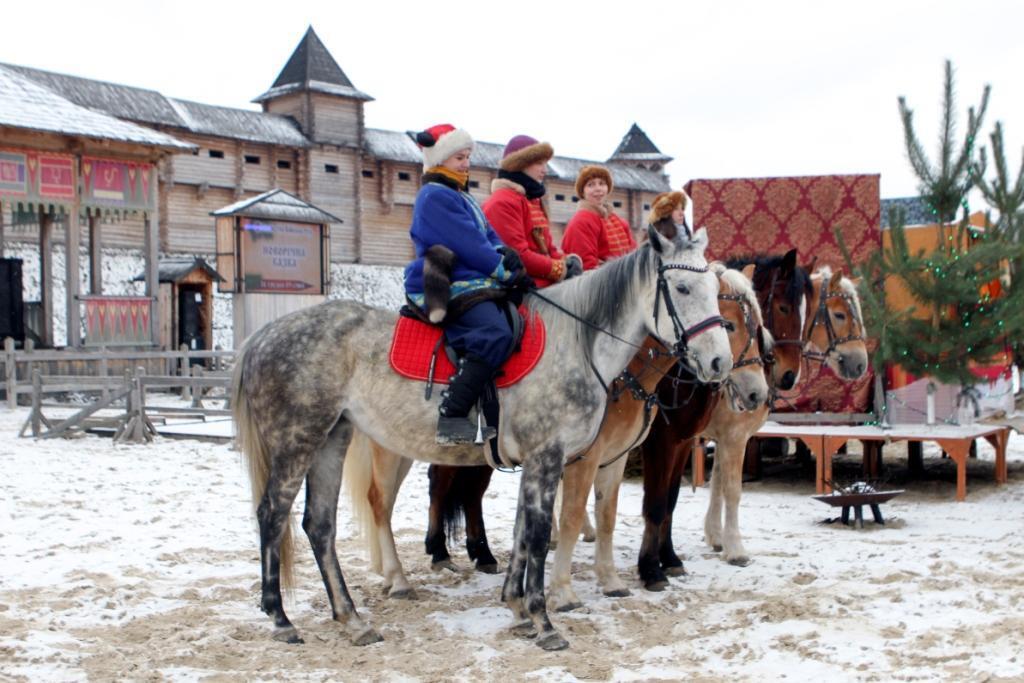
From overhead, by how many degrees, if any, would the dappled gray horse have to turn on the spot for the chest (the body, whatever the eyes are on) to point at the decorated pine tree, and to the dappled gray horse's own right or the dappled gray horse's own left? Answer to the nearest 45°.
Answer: approximately 45° to the dappled gray horse's own left

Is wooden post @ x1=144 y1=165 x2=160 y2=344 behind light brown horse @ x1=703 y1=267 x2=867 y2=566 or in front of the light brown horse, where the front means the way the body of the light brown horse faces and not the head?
behind

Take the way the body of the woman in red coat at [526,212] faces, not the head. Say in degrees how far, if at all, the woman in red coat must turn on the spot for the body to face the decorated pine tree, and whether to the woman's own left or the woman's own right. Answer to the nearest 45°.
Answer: approximately 45° to the woman's own left

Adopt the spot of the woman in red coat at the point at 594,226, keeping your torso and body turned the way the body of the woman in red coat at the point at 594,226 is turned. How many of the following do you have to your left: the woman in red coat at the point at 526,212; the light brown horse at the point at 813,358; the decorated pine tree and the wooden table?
3

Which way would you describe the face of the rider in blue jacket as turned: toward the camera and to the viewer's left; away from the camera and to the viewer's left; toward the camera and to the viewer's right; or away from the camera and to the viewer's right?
toward the camera and to the viewer's right

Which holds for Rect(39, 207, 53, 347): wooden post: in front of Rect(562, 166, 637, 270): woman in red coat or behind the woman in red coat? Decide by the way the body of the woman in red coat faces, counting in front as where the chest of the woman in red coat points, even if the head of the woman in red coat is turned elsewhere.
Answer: behind

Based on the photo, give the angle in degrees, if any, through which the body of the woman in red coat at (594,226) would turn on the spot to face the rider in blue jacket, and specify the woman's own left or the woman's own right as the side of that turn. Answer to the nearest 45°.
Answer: approximately 45° to the woman's own right

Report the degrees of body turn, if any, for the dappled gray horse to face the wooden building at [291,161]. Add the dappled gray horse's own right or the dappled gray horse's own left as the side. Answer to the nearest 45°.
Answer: approximately 90° to the dappled gray horse's own left

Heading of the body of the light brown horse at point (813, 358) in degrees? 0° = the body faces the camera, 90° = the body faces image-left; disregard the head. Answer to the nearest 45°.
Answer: approximately 315°

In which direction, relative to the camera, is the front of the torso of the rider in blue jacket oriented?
to the viewer's right

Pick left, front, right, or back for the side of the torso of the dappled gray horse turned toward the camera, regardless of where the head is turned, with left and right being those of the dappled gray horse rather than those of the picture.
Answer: right
